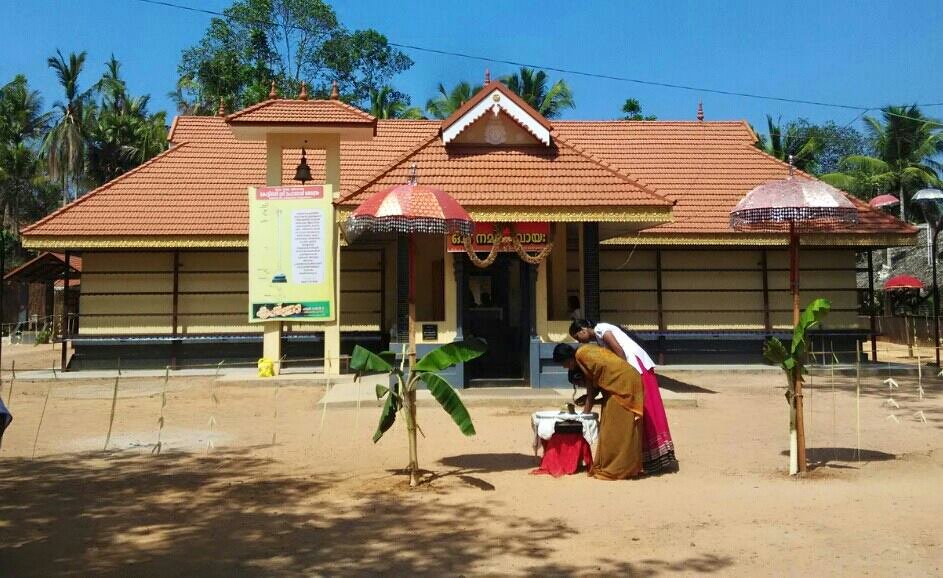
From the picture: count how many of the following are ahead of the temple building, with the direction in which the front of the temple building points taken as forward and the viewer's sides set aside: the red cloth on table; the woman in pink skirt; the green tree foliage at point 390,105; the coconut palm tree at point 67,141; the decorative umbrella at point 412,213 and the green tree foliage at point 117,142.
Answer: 3

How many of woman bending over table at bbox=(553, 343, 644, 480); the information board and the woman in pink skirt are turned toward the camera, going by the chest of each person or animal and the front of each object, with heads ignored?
1

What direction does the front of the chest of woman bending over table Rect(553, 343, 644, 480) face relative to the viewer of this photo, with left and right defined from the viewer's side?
facing to the left of the viewer

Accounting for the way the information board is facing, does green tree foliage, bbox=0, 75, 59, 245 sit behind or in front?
behind

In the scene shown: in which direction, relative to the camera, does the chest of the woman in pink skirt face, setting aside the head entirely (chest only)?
to the viewer's left

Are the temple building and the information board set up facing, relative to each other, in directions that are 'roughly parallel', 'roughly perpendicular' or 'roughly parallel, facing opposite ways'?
roughly parallel

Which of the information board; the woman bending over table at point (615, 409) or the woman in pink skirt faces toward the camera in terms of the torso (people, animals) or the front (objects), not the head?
the information board

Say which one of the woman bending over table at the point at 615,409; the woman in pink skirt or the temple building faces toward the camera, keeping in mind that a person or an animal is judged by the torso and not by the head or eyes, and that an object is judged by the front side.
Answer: the temple building

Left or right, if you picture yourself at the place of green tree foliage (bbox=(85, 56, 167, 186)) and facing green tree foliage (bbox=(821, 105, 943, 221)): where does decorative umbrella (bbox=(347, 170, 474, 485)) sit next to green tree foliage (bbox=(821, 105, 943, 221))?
right

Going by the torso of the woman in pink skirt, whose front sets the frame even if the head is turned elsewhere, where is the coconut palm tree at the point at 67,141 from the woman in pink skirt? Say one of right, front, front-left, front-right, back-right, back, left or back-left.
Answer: front-right

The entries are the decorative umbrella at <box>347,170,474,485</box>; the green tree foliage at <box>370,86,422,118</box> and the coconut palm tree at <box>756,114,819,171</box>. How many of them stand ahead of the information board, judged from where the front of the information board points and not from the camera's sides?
1

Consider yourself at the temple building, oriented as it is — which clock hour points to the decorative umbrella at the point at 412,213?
The decorative umbrella is roughly at 12 o'clock from the temple building.

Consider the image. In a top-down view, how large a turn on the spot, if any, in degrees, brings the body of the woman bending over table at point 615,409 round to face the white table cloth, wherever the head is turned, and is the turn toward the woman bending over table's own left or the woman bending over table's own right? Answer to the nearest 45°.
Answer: approximately 45° to the woman bending over table's own right

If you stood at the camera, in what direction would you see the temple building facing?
facing the viewer

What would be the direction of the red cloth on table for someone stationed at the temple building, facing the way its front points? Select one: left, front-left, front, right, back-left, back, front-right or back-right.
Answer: front

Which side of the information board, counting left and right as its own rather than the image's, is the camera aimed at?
front
